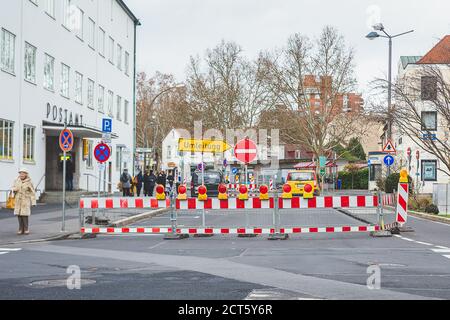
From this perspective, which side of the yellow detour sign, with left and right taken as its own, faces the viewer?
front

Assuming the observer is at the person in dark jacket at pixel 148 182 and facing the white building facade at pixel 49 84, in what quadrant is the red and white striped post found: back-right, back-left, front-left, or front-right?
front-left

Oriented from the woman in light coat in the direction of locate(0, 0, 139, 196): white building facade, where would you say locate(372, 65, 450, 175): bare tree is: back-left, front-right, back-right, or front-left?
front-right

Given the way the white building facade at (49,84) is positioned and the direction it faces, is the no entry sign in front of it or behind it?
in front

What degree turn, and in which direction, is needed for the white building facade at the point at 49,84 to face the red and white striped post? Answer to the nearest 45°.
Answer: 0° — it already faces it

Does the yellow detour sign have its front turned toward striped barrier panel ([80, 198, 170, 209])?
yes

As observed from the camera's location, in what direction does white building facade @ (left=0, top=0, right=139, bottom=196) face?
facing the viewer and to the right of the viewer

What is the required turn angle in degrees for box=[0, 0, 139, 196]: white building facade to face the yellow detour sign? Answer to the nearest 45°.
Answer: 0° — it already faces it

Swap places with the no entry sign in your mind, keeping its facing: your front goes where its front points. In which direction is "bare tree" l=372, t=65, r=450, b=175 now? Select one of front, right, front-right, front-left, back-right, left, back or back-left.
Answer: back-left

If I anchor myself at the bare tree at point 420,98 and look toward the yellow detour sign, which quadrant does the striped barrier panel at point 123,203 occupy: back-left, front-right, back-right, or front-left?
front-left

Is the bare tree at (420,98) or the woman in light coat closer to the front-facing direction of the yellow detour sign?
the woman in light coat

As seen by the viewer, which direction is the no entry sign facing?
toward the camera

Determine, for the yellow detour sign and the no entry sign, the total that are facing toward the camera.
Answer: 2

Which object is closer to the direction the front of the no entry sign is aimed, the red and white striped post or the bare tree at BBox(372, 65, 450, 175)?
the red and white striped post
